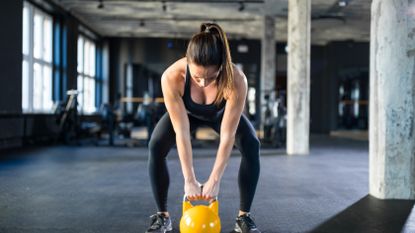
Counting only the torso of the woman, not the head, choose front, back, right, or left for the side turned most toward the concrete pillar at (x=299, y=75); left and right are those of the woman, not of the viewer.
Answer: back

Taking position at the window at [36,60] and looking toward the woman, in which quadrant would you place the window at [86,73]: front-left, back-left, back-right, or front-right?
back-left

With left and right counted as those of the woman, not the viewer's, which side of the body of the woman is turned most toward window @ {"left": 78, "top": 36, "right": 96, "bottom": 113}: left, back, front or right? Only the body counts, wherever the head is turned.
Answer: back

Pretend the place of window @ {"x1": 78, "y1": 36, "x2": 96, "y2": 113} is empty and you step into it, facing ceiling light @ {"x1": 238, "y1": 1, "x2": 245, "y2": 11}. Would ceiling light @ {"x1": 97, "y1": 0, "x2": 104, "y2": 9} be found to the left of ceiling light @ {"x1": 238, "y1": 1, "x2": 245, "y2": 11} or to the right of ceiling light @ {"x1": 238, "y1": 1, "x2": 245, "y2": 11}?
right

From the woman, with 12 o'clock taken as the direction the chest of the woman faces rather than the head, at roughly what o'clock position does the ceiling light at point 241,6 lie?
The ceiling light is roughly at 6 o'clock from the woman.

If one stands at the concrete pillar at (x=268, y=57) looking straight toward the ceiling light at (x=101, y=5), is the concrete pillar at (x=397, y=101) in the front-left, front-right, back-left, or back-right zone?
front-left

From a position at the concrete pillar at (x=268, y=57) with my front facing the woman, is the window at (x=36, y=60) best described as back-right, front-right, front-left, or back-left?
front-right

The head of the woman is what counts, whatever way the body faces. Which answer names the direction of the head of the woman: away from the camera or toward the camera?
toward the camera

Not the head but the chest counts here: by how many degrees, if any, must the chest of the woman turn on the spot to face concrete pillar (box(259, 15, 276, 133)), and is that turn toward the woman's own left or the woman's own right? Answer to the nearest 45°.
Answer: approximately 180°

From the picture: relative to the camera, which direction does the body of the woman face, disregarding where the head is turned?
toward the camera

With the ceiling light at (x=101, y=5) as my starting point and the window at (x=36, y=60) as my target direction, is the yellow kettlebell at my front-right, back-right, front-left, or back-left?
front-left

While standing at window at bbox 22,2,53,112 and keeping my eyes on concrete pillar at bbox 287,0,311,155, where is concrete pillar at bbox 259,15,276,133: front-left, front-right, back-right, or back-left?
front-left
